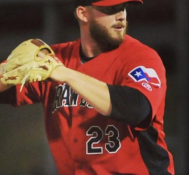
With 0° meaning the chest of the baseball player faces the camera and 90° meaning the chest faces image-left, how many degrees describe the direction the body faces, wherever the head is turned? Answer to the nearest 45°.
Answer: approximately 45°
